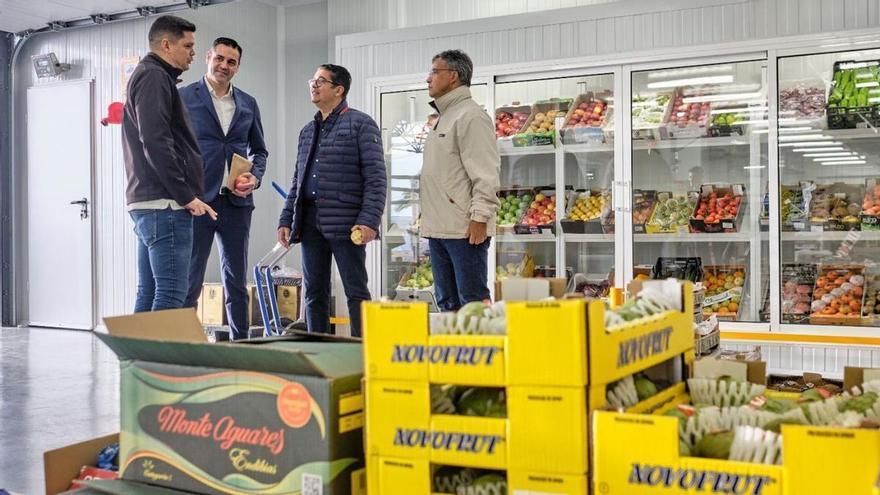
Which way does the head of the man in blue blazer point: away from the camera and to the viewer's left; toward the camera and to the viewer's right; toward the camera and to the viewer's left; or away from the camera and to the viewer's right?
toward the camera and to the viewer's right

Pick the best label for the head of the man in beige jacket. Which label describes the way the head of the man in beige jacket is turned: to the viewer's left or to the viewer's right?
to the viewer's left

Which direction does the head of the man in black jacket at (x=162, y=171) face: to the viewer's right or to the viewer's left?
to the viewer's right

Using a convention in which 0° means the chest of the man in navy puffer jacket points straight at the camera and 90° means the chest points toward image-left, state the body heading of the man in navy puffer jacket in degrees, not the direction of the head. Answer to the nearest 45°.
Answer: approximately 45°

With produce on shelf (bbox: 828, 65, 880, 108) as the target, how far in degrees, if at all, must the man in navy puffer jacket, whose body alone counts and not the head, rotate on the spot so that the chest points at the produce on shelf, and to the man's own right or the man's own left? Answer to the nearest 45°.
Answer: approximately 135° to the man's own left

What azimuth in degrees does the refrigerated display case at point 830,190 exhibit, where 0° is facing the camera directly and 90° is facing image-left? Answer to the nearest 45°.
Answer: approximately 0°

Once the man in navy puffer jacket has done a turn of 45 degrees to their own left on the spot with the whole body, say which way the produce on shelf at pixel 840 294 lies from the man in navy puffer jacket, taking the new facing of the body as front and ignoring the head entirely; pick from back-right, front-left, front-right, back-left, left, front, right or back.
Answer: left

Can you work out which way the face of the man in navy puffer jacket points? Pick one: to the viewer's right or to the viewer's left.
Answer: to the viewer's left
